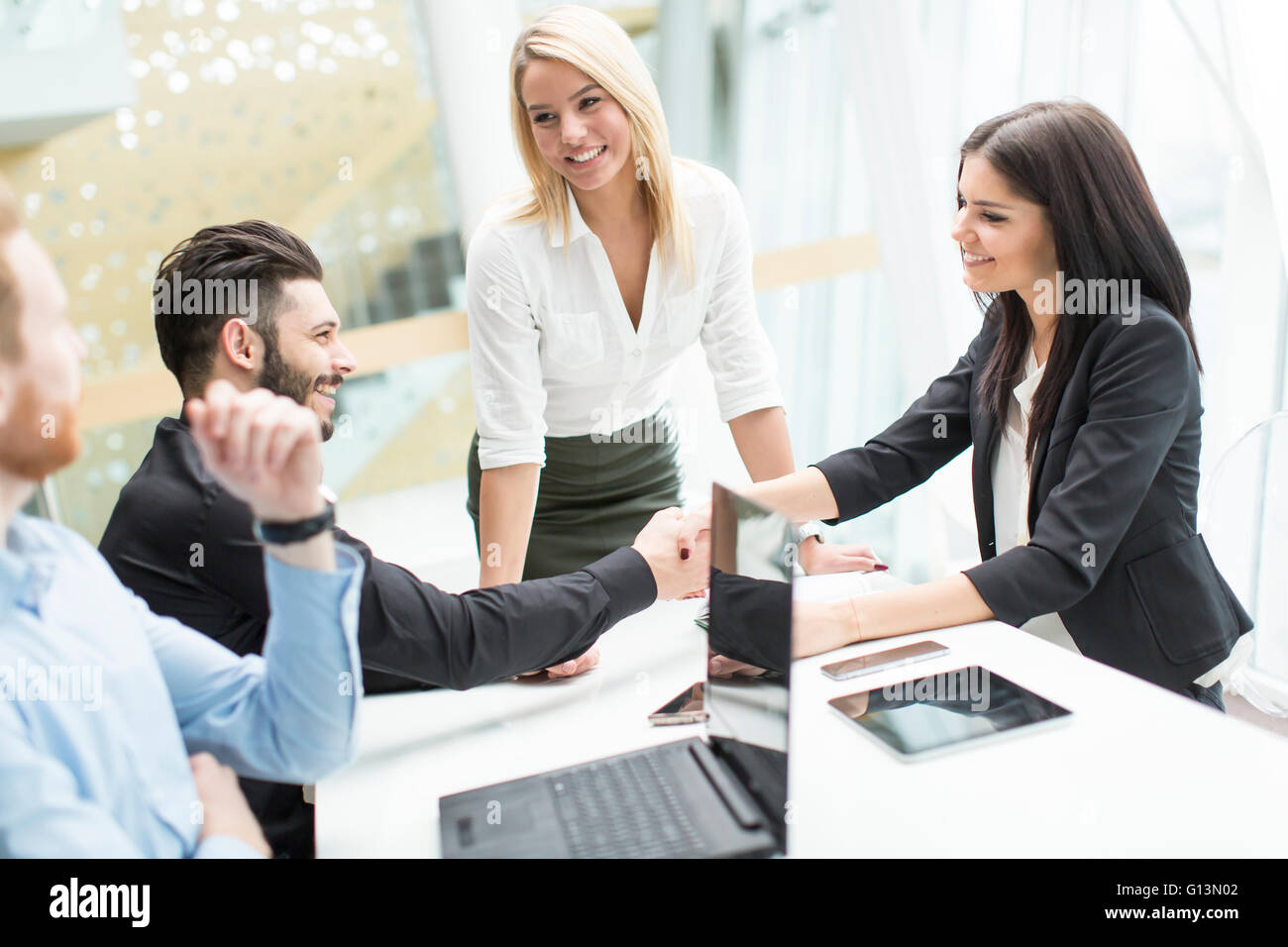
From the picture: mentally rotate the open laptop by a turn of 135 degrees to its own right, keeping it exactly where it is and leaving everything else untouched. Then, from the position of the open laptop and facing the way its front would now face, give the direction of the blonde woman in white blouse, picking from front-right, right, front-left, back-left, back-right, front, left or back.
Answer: front-left

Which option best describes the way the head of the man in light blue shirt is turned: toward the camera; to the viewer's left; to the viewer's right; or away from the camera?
to the viewer's right

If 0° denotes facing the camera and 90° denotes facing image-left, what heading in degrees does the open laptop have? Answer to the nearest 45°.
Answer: approximately 90°
